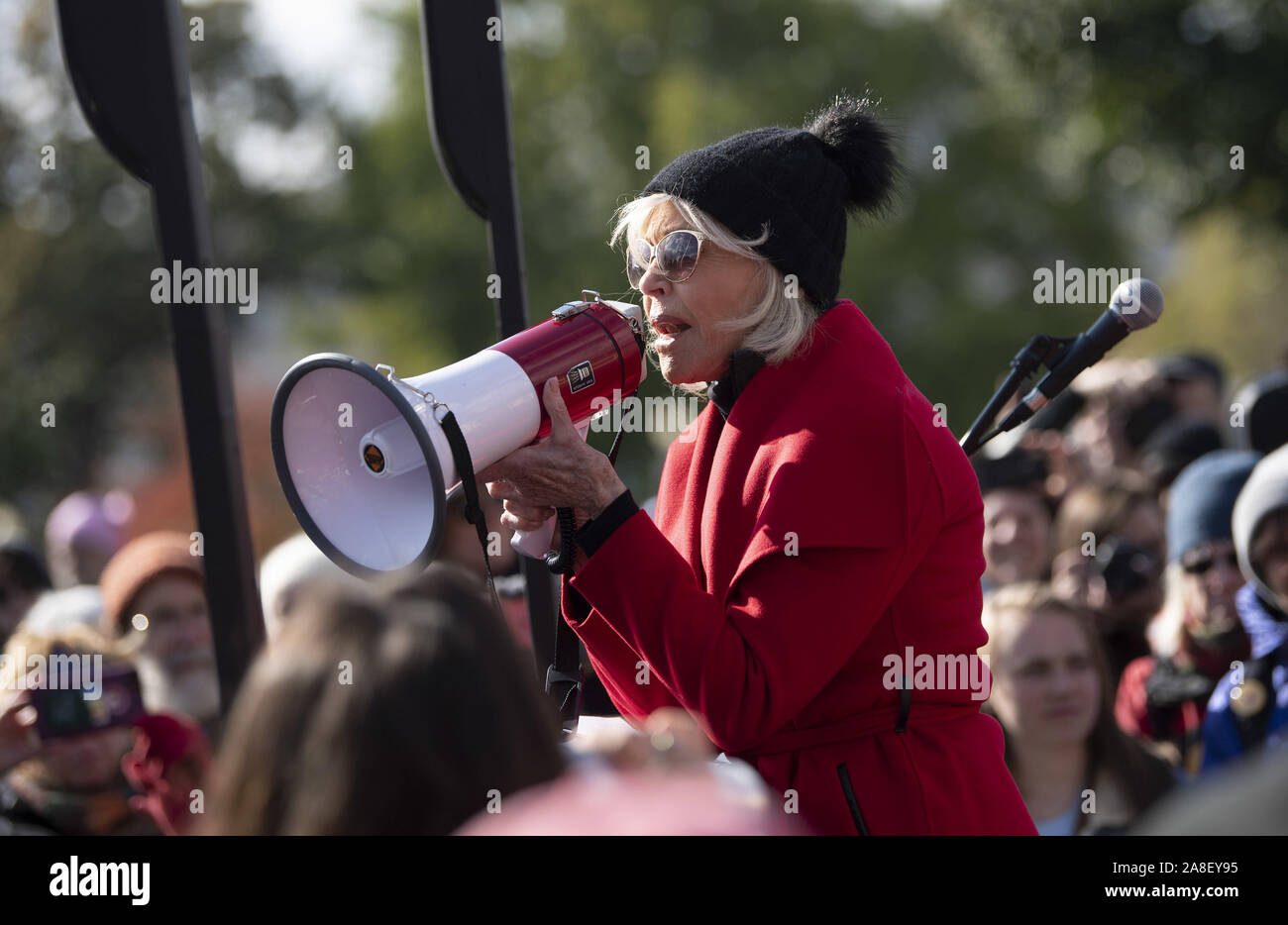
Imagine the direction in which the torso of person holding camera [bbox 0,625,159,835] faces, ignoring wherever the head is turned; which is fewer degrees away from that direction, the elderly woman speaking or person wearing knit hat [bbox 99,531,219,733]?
the elderly woman speaking

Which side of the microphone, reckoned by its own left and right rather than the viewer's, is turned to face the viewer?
right

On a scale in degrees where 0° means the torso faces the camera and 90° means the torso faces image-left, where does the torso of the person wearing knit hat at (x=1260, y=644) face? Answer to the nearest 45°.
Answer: approximately 0°

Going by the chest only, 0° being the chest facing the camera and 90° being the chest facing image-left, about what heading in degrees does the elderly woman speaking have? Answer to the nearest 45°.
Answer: approximately 45°

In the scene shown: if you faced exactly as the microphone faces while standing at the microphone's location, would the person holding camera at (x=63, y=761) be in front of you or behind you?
behind

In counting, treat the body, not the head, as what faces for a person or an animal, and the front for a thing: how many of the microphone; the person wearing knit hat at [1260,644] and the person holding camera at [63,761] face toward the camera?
2

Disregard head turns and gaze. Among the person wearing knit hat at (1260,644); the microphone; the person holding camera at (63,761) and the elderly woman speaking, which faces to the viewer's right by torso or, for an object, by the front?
the microphone

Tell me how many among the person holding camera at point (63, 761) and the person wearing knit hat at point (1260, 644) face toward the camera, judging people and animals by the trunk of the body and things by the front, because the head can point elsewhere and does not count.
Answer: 2

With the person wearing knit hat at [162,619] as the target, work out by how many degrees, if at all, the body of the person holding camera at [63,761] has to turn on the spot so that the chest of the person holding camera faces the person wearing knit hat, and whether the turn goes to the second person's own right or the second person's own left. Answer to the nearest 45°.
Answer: approximately 180°
